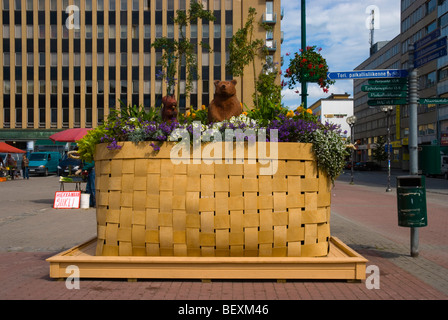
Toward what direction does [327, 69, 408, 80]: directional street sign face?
toward the camera

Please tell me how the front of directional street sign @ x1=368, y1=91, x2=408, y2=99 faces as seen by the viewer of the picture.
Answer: facing the viewer

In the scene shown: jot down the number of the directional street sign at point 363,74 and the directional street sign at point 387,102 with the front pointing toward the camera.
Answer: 2

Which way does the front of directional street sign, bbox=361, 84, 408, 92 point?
toward the camera

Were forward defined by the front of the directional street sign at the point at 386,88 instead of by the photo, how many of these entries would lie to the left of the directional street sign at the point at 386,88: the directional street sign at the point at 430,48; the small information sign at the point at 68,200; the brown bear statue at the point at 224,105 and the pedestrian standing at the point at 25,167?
1

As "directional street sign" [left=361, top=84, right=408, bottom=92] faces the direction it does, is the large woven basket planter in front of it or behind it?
in front

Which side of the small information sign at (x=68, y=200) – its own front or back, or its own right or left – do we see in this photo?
front

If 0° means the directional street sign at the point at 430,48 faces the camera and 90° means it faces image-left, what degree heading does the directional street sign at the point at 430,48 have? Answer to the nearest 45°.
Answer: approximately 45°
